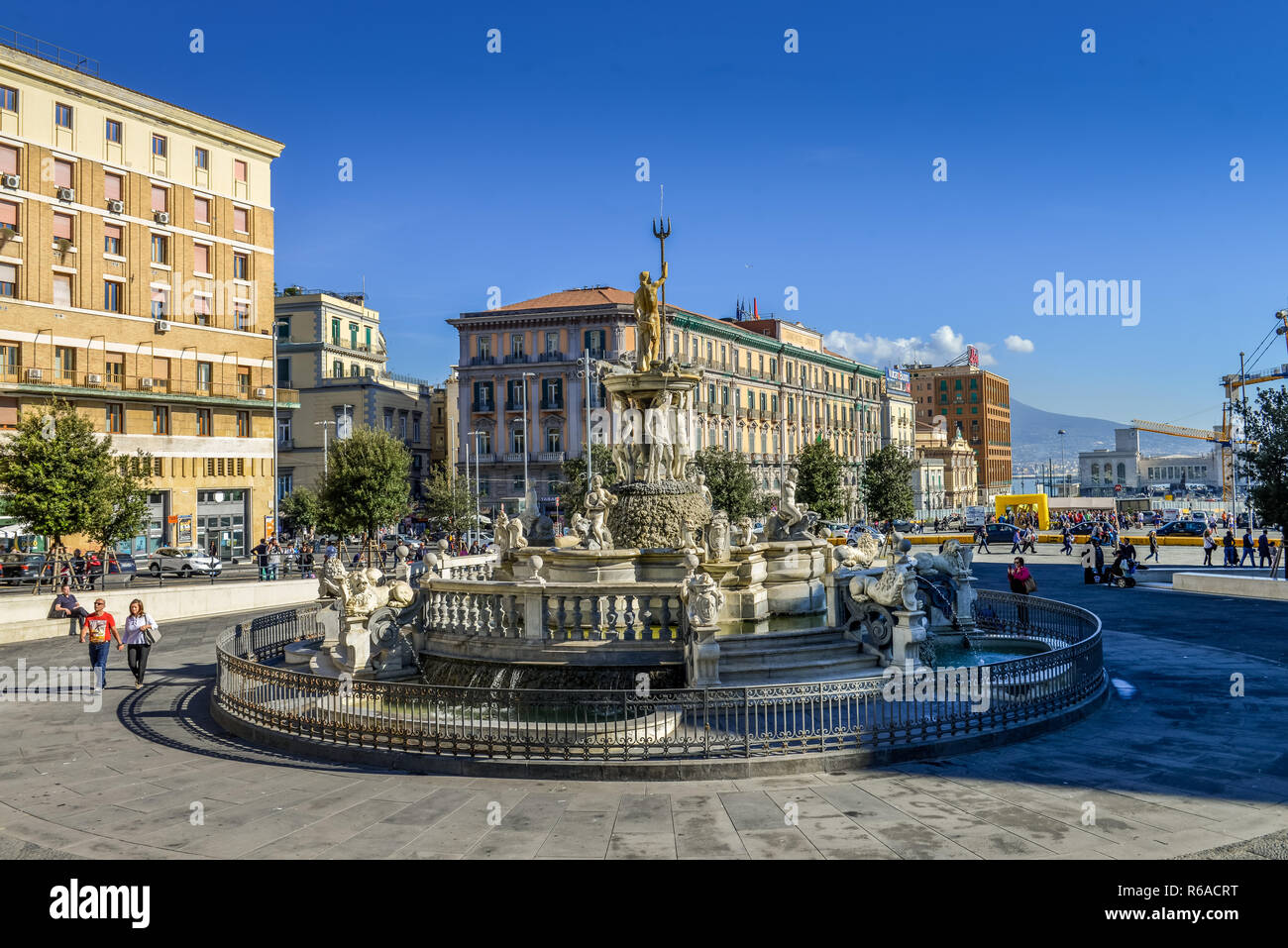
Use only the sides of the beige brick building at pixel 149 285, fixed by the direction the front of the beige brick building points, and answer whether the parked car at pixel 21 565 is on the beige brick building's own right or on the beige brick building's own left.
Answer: on the beige brick building's own right

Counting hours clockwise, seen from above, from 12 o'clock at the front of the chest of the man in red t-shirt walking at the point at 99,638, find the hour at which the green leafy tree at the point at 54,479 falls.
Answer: The green leafy tree is roughly at 6 o'clock from the man in red t-shirt walking.

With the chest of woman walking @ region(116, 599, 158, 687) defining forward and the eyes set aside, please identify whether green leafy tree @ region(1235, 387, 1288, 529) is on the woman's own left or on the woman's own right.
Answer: on the woman's own left

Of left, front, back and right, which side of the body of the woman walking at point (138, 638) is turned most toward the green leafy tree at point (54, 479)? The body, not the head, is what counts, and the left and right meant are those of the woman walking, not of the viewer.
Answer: back

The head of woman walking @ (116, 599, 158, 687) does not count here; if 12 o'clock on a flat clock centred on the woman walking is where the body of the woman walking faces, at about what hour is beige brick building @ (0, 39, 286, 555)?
The beige brick building is roughly at 6 o'clock from the woman walking.

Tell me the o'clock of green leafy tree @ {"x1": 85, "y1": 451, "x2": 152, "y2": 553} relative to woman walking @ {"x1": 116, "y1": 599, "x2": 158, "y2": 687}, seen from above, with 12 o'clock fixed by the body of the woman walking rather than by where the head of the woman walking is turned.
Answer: The green leafy tree is roughly at 6 o'clock from the woman walking.

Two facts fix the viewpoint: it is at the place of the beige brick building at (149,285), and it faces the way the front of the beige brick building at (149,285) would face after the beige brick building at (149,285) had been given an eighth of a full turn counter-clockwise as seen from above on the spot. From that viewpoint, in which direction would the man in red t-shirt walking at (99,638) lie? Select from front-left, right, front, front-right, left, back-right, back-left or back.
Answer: right

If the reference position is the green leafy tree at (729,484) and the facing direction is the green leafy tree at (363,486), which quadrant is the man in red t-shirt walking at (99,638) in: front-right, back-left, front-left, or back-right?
front-left

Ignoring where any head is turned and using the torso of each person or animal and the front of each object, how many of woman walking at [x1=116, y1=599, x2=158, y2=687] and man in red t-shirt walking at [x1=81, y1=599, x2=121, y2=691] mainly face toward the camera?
2

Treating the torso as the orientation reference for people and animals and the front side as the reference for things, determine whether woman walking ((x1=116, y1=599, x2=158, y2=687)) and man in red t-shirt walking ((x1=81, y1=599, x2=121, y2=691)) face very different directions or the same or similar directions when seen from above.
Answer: same or similar directions

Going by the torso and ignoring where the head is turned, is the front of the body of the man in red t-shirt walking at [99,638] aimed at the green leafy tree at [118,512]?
no

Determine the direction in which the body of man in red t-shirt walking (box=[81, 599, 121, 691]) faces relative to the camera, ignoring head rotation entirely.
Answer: toward the camera

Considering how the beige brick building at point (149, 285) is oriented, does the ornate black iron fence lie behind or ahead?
ahead

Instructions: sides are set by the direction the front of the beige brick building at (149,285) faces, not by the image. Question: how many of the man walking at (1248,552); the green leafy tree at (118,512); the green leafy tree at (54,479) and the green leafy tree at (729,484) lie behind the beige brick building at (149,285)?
0

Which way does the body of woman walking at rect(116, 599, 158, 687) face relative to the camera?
toward the camera

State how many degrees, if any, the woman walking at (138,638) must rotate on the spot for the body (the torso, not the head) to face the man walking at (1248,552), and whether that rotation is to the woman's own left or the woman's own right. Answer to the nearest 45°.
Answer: approximately 90° to the woman's own left

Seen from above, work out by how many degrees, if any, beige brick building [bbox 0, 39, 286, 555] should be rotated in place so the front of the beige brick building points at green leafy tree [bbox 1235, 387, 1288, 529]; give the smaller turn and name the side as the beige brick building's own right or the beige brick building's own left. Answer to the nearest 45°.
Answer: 0° — it already faces it
